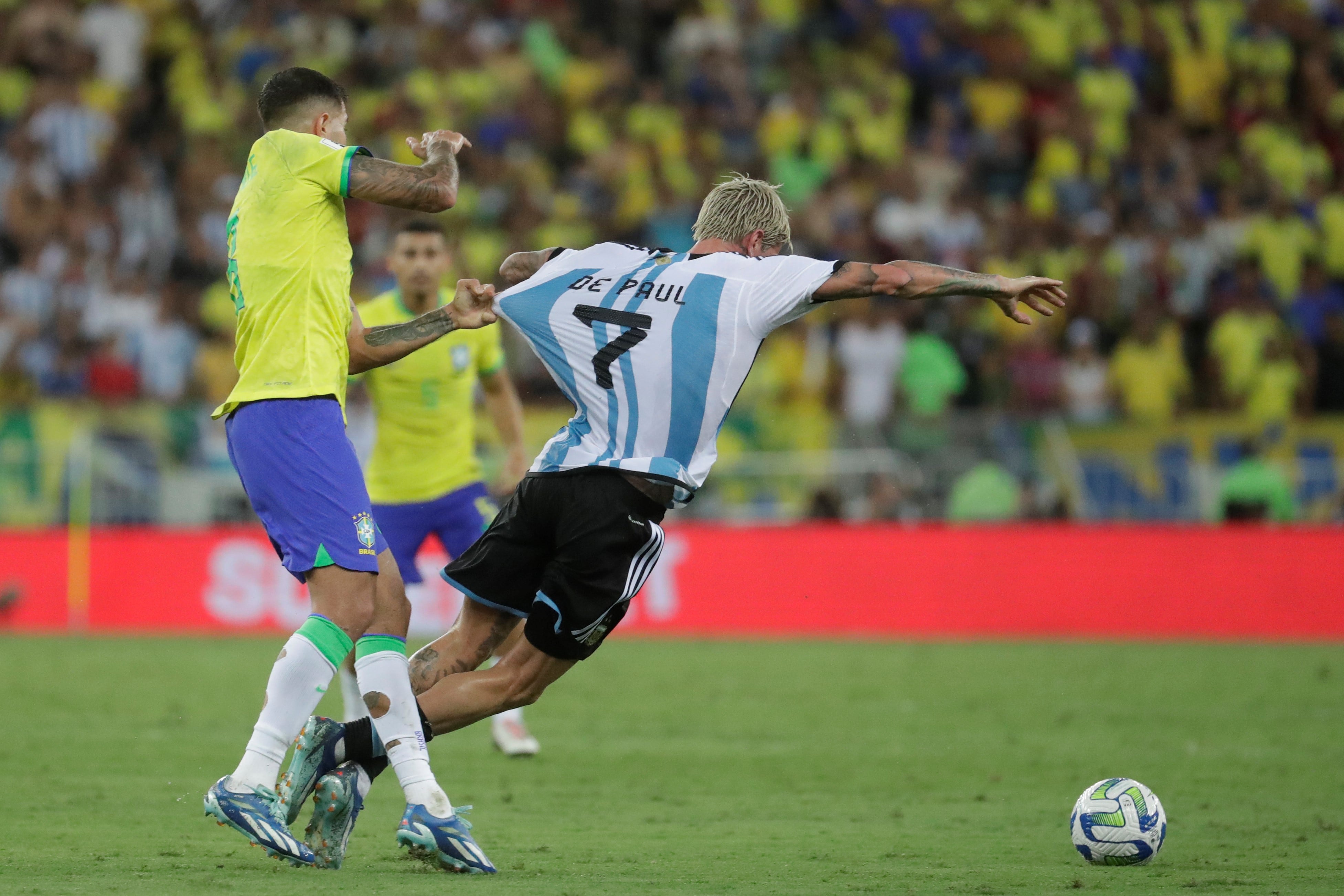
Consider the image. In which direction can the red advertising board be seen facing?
toward the camera

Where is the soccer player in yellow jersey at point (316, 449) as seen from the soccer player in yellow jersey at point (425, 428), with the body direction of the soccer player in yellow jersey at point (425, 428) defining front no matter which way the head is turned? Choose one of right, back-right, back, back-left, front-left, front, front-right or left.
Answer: front

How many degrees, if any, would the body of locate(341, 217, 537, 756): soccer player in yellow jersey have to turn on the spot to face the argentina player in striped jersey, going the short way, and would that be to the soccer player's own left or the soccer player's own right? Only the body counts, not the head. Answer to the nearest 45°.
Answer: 0° — they already face them

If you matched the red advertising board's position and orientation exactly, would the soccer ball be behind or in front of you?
in front

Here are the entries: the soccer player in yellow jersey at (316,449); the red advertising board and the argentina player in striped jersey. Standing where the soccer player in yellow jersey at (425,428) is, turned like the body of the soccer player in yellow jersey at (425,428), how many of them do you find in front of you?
2

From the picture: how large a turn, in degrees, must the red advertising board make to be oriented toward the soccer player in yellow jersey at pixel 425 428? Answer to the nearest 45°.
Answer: approximately 45° to its right

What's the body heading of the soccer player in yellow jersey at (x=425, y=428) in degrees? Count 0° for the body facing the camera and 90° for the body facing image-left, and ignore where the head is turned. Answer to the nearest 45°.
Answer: approximately 0°

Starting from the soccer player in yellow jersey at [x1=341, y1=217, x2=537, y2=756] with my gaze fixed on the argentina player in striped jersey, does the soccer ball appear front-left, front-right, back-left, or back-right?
front-left

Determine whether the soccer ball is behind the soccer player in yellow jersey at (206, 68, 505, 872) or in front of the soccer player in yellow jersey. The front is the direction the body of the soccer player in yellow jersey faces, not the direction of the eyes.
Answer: in front

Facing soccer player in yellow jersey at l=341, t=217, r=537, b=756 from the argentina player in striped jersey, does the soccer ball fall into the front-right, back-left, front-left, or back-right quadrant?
back-right

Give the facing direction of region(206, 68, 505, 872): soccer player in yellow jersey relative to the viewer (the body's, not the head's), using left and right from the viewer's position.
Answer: facing to the right of the viewer

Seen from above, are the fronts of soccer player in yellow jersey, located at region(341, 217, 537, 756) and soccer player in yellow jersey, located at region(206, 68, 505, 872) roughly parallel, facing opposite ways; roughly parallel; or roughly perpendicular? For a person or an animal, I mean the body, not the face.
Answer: roughly perpendicular

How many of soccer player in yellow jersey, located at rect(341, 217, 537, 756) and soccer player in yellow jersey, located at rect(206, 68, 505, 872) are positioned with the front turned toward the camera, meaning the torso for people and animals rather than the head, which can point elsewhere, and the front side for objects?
1
